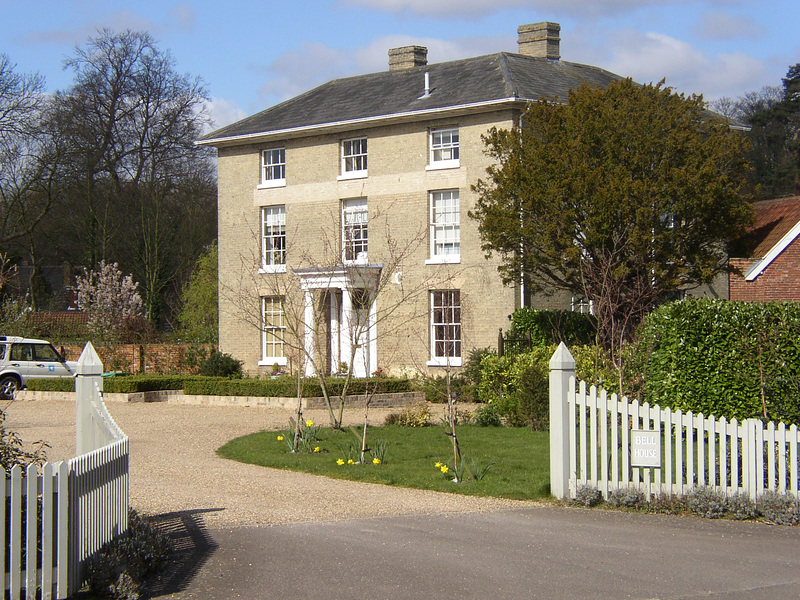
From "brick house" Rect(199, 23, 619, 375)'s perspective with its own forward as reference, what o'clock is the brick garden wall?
The brick garden wall is roughly at 2 o'clock from the brick house.

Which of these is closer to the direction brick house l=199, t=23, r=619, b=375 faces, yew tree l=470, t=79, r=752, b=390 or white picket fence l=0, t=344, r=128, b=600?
the white picket fence

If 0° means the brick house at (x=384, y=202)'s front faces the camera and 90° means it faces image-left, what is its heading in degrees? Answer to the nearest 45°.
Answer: approximately 45°

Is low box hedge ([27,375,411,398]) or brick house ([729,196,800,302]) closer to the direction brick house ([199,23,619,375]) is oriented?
the low box hedge

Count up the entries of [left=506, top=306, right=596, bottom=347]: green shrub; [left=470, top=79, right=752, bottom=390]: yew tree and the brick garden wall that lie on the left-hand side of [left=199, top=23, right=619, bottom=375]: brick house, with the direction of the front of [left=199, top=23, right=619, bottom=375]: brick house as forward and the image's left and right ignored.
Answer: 2

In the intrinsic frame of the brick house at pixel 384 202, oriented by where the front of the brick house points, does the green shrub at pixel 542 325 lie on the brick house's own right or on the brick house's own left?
on the brick house's own left

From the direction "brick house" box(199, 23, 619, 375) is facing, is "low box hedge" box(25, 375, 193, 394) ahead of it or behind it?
ahead

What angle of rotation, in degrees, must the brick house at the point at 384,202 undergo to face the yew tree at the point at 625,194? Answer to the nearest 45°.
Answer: approximately 90° to its left

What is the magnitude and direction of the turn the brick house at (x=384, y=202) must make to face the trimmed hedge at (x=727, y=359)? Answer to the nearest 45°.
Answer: approximately 45° to its left

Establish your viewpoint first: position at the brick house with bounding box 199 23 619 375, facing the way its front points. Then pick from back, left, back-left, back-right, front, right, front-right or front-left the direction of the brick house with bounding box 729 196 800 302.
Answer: left

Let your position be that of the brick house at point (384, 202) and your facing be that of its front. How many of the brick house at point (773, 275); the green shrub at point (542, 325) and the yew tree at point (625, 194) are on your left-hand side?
3

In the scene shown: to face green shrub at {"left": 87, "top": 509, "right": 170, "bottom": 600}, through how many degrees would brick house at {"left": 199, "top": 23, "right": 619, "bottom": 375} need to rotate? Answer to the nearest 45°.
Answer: approximately 45° to its left

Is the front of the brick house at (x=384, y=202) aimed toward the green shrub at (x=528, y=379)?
no

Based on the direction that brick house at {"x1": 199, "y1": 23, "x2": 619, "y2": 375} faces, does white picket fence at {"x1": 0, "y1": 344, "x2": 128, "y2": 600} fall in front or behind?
in front

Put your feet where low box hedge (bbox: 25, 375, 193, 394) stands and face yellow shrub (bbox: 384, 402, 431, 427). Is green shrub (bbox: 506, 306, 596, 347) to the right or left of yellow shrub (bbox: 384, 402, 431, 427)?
left

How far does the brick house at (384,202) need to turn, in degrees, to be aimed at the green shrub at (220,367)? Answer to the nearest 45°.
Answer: approximately 45° to its right

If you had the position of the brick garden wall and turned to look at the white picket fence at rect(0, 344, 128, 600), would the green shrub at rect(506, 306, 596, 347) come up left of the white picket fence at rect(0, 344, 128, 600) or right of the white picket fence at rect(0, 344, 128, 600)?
left

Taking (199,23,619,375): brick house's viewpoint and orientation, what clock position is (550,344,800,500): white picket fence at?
The white picket fence is roughly at 10 o'clock from the brick house.

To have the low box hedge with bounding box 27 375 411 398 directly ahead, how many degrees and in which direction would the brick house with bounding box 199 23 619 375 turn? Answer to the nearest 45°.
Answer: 0° — it already faces it
